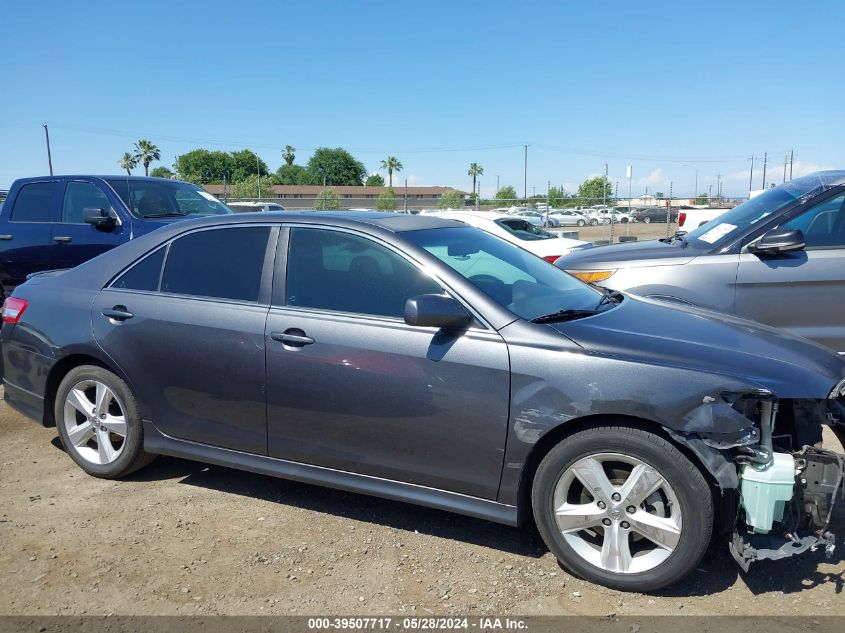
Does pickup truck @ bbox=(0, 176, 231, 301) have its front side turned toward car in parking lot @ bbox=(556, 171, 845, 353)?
yes

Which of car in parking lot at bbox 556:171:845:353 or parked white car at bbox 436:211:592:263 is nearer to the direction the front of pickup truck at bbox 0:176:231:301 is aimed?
the car in parking lot

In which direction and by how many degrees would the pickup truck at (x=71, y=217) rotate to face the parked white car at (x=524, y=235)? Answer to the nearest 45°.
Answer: approximately 45° to its left

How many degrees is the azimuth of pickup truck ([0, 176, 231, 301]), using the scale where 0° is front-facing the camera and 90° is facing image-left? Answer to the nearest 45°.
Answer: approximately 315°

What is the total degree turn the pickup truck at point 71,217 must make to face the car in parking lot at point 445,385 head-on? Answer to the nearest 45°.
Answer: approximately 45° to its right

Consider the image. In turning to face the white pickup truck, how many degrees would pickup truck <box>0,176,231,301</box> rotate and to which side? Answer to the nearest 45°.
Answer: approximately 45° to its left

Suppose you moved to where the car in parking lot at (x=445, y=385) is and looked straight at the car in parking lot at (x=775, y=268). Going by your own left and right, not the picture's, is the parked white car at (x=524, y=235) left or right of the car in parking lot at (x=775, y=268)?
left

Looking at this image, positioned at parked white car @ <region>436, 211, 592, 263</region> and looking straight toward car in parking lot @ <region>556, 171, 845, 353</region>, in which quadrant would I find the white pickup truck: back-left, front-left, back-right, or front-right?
back-left
